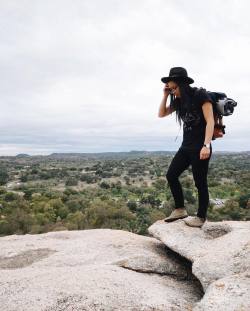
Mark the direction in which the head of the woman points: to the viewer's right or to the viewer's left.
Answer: to the viewer's left

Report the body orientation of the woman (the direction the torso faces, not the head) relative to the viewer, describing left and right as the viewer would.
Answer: facing the viewer and to the left of the viewer
